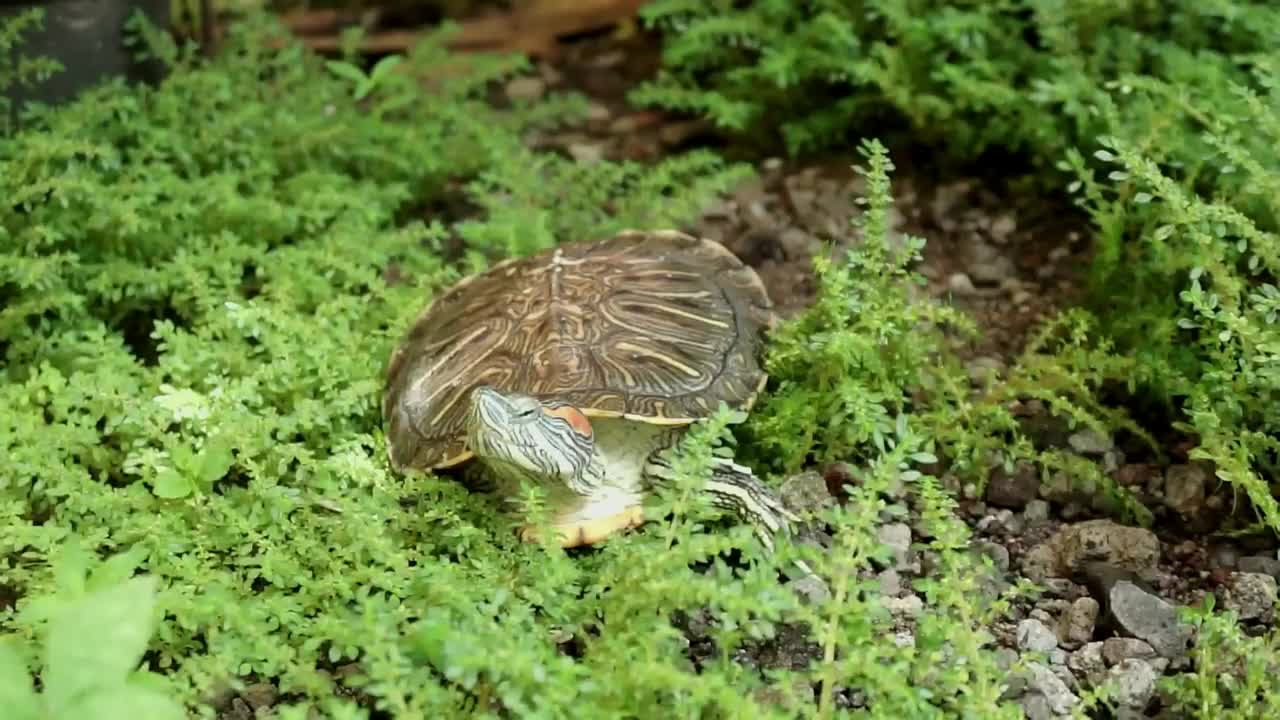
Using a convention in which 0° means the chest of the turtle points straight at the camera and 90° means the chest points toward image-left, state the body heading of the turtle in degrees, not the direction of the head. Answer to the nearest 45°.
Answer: approximately 0°

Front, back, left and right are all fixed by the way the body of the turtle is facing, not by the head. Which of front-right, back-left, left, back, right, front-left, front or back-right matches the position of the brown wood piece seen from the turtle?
back

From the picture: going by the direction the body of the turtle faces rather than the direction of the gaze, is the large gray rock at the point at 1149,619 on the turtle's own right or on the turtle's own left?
on the turtle's own left
